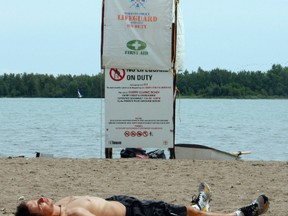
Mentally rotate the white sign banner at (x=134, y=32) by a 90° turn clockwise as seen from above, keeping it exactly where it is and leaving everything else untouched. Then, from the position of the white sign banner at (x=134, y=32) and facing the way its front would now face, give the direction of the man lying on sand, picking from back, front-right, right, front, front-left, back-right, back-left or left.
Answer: left

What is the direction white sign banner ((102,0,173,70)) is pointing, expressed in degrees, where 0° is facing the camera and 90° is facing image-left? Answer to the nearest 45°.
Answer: approximately 0°

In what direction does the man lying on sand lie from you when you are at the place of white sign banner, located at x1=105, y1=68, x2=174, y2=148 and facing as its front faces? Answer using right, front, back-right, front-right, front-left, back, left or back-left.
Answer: front

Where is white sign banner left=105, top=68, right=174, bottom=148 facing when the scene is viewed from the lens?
facing the viewer

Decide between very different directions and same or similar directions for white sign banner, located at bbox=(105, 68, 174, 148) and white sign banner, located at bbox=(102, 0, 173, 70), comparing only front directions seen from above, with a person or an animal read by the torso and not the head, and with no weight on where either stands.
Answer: same or similar directions

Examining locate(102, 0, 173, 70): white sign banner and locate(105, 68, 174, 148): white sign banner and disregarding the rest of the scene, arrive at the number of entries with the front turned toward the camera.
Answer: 2
